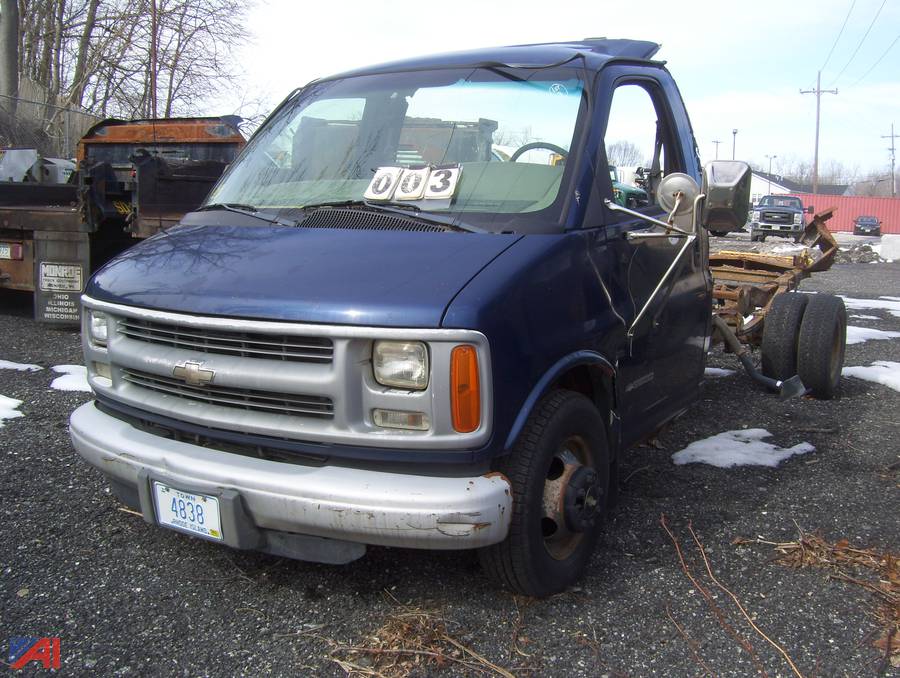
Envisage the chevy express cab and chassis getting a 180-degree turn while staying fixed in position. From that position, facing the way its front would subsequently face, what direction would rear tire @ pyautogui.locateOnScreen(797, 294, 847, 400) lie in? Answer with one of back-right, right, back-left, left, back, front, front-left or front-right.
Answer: front

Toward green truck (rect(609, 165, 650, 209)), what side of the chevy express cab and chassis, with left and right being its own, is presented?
back

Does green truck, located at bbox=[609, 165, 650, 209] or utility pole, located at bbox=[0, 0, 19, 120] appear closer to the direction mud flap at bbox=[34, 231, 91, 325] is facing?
the green truck

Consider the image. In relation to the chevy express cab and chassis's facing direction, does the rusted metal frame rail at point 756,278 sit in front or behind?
behind

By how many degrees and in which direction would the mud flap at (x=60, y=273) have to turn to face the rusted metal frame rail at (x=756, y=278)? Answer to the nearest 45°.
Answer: approximately 45° to its left

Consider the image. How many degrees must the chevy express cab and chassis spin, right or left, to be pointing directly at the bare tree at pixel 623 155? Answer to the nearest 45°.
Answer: approximately 180°

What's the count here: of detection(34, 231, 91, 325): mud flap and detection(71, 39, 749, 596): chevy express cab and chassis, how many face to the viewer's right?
0

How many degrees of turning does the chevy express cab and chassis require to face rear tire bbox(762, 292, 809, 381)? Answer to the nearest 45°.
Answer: approximately 180°
